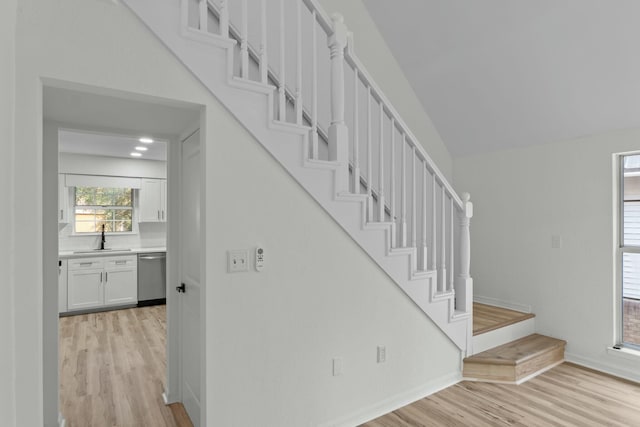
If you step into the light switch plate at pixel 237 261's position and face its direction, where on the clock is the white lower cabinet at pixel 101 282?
The white lower cabinet is roughly at 5 o'clock from the light switch plate.

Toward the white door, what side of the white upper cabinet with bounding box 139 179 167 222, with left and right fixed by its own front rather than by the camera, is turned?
front

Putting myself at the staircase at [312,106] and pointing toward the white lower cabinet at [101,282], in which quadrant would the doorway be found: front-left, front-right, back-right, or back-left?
front-left

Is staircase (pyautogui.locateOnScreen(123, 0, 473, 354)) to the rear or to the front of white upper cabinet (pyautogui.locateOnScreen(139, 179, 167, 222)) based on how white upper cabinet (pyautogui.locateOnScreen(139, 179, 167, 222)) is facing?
to the front

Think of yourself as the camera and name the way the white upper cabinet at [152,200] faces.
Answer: facing the viewer

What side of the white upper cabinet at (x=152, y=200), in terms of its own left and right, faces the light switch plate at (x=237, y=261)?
front

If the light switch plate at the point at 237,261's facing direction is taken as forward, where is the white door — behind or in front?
behind

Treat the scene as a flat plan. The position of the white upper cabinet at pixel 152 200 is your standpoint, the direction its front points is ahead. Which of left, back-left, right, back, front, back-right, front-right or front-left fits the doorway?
front

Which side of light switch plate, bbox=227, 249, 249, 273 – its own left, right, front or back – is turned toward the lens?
front

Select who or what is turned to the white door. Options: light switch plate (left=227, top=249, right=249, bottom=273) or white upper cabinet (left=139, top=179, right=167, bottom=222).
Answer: the white upper cabinet

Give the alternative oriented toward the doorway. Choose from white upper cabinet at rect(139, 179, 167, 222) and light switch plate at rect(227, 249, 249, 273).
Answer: the white upper cabinet

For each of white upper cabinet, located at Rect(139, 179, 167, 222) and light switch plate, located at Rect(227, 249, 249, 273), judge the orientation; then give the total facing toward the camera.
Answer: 2
